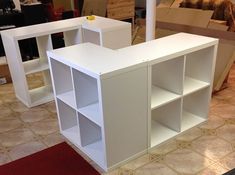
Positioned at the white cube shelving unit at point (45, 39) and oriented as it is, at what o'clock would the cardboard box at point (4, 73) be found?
The cardboard box is roughly at 6 o'clock from the white cube shelving unit.

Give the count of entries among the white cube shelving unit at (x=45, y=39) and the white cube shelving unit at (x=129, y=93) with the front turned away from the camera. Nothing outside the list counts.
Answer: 0

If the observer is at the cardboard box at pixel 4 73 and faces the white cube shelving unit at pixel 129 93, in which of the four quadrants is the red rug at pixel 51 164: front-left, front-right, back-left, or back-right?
front-right

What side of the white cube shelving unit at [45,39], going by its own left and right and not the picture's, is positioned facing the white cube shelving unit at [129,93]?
front

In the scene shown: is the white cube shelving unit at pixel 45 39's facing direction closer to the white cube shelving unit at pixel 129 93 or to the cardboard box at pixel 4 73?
the white cube shelving unit
